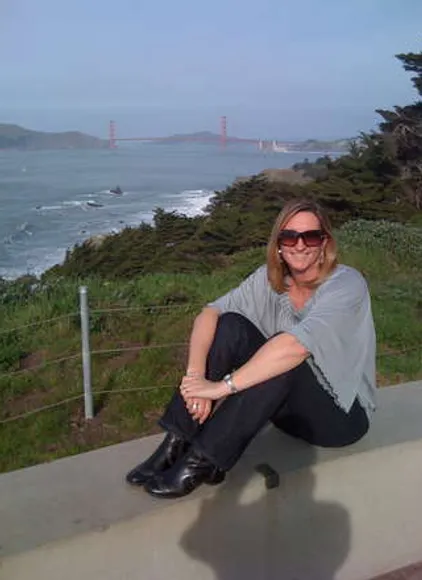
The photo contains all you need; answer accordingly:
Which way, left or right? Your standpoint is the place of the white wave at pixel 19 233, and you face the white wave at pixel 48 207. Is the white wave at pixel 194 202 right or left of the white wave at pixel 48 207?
right

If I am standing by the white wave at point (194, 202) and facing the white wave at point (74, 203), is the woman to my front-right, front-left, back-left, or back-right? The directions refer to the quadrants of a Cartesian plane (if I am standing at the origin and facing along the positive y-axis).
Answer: back-left

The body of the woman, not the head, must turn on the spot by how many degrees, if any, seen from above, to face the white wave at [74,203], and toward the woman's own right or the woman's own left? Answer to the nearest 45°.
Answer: approximately 135° to the woman's own right

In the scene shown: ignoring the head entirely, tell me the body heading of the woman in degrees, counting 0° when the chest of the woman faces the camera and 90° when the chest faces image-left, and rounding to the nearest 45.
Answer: approximately 45°

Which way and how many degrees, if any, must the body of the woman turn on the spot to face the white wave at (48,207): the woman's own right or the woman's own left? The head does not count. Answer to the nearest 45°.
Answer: approximately 135° to the woman's own right

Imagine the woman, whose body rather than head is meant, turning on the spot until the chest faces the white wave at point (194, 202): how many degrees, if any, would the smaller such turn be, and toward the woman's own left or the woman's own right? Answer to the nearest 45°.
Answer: approximately 135° to the woman's own right

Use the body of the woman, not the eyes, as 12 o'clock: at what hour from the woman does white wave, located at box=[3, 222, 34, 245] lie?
The white wave is roughly at 4 o'clock from the woman.
